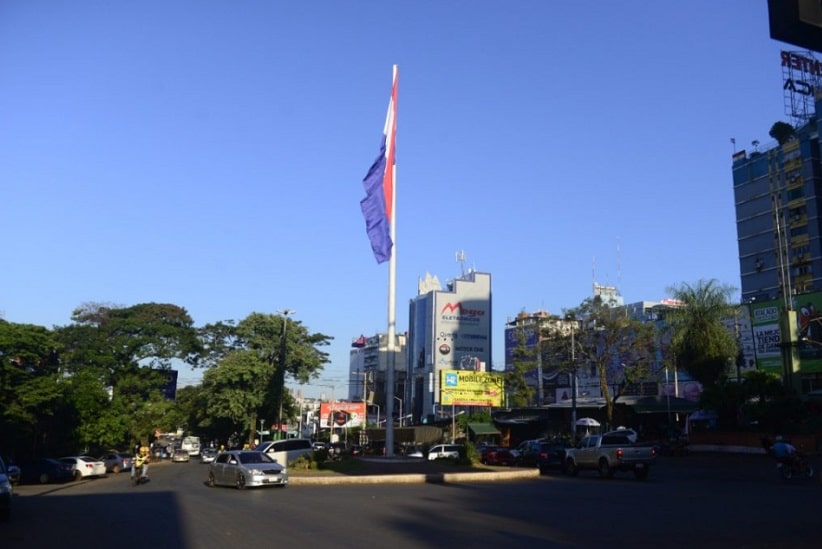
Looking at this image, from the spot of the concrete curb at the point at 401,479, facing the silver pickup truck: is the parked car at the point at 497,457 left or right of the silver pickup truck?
left

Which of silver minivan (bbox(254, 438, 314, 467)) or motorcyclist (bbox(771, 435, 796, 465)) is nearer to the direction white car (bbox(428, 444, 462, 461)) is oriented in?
the silver minivan

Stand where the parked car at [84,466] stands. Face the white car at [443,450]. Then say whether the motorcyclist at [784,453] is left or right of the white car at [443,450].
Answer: right

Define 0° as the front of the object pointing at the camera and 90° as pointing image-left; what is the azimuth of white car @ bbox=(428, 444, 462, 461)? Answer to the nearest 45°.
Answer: approximately 90°

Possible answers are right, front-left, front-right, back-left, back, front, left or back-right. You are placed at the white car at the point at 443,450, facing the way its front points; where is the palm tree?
back

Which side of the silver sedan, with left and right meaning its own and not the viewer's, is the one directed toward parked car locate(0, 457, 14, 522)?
right

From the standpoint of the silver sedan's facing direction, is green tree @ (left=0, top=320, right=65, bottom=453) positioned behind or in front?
behind

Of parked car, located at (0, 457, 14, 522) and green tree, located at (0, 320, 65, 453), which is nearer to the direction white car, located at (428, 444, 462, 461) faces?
the green tree

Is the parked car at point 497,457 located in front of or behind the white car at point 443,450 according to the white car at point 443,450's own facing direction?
behind

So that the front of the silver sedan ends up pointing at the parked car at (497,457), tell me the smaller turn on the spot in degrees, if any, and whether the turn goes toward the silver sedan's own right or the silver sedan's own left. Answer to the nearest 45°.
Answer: approximately 90° to the silver sedan's own left
